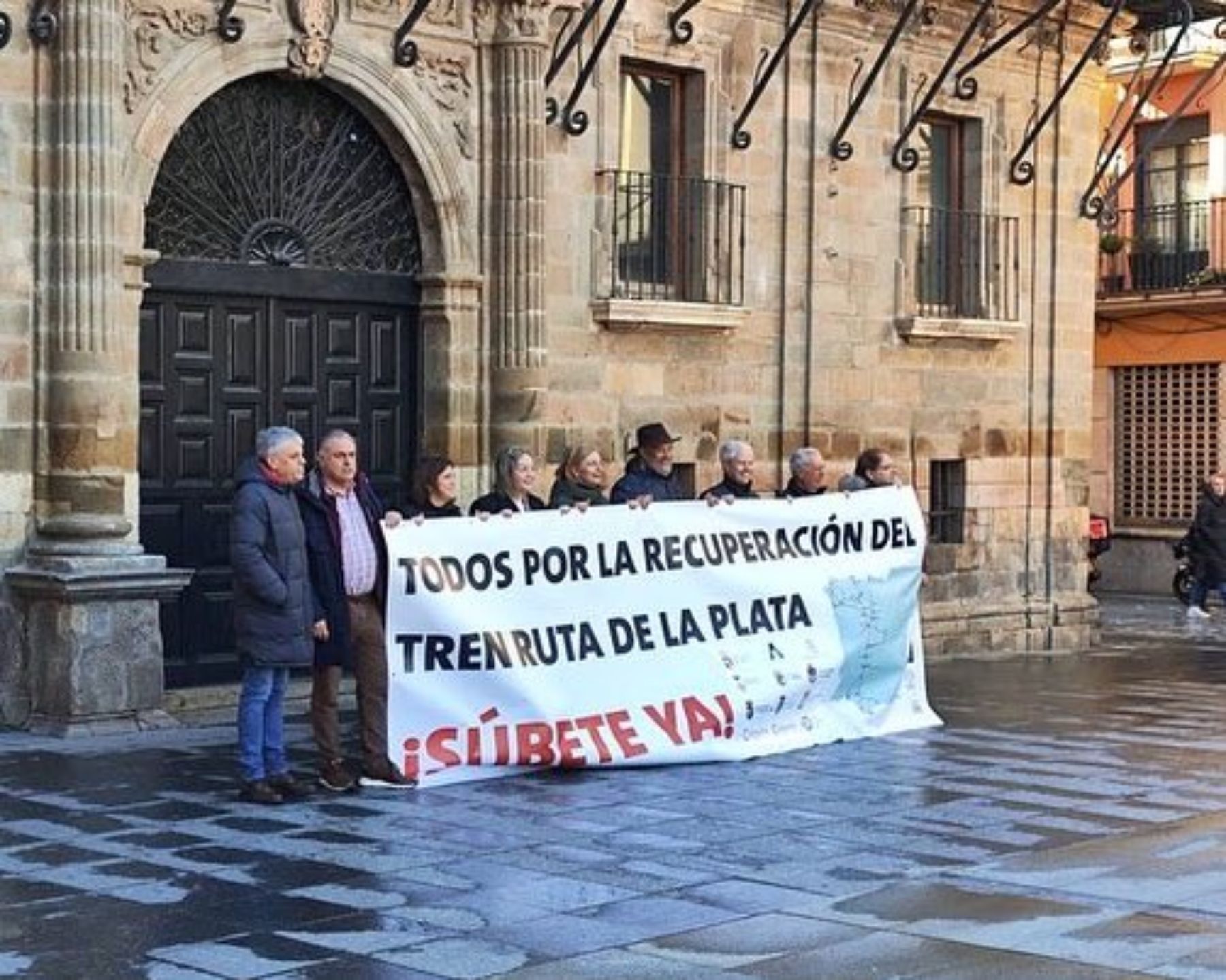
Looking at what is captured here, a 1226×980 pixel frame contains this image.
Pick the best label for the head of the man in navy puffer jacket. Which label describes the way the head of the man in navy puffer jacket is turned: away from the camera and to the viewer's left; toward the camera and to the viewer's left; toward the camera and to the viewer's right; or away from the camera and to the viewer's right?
toward the camera and to the viewer's right

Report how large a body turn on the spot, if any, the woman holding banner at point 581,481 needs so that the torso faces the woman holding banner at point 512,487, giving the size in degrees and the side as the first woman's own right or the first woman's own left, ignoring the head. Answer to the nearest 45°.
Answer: approximately 45° to the first woman's own right

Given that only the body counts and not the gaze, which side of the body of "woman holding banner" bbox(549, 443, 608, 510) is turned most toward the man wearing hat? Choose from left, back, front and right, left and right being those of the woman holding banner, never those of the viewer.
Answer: left

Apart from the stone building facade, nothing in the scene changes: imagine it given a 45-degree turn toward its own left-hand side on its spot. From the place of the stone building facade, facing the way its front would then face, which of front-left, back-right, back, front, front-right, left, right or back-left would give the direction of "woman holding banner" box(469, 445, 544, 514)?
right

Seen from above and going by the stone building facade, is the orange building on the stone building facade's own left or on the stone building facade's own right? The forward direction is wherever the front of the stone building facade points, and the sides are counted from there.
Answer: on the stone building facade's own left

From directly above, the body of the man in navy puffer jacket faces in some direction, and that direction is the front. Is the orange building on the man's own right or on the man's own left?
on the man's own left

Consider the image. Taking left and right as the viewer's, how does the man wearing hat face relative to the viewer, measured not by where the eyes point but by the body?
facing the viewer and to the right of the viewer

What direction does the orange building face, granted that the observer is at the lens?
facing the viewer
